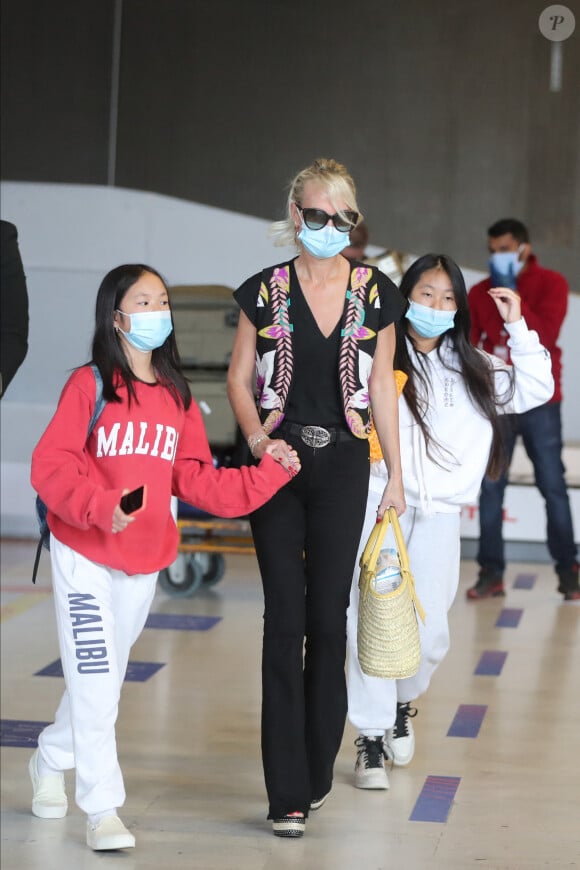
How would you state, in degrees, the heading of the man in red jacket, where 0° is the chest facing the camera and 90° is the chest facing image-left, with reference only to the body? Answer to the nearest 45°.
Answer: approximately 45°

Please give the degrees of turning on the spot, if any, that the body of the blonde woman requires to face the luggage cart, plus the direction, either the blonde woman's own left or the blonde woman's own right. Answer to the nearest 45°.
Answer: approximately 180°

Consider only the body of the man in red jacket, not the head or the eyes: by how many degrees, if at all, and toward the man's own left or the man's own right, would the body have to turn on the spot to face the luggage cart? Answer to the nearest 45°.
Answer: approximately 45° to the man's own right

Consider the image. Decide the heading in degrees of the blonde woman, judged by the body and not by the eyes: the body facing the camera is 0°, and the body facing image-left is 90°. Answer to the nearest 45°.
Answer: approximately 0°
